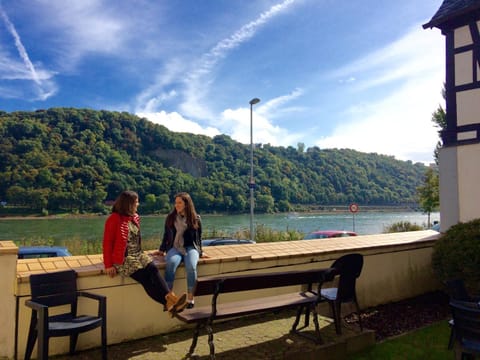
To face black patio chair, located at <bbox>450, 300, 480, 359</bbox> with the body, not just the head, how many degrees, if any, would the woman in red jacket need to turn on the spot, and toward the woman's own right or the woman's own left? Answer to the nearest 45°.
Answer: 0° — they already face it

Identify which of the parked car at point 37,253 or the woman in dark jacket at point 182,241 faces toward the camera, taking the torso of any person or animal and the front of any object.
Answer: the woman in dark jacket

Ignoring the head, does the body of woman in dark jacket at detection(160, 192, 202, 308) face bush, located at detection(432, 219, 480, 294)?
no

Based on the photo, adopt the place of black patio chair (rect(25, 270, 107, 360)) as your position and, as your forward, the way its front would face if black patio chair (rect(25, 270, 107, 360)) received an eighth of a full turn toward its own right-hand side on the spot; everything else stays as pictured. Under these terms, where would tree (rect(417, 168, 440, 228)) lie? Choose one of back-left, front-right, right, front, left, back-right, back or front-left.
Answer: back-left

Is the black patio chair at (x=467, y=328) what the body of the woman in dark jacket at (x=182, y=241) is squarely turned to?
no

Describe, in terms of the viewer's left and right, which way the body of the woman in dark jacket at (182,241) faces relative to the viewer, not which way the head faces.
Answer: facing the viewer

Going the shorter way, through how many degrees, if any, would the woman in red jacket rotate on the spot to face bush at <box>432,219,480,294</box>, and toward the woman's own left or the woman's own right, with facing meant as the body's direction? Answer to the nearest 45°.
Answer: approximately 45° to the woman's own left

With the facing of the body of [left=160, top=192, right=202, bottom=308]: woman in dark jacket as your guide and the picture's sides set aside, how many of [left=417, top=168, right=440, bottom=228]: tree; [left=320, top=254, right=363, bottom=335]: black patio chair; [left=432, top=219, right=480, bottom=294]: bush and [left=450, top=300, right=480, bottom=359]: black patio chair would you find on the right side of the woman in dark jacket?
0

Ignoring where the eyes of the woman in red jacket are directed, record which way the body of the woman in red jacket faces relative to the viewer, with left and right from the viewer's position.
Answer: facing the viewer and to the right of the viewer

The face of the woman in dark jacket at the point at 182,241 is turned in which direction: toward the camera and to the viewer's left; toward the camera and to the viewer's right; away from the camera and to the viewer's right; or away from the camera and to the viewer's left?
toward the camera and to the viewer's left
